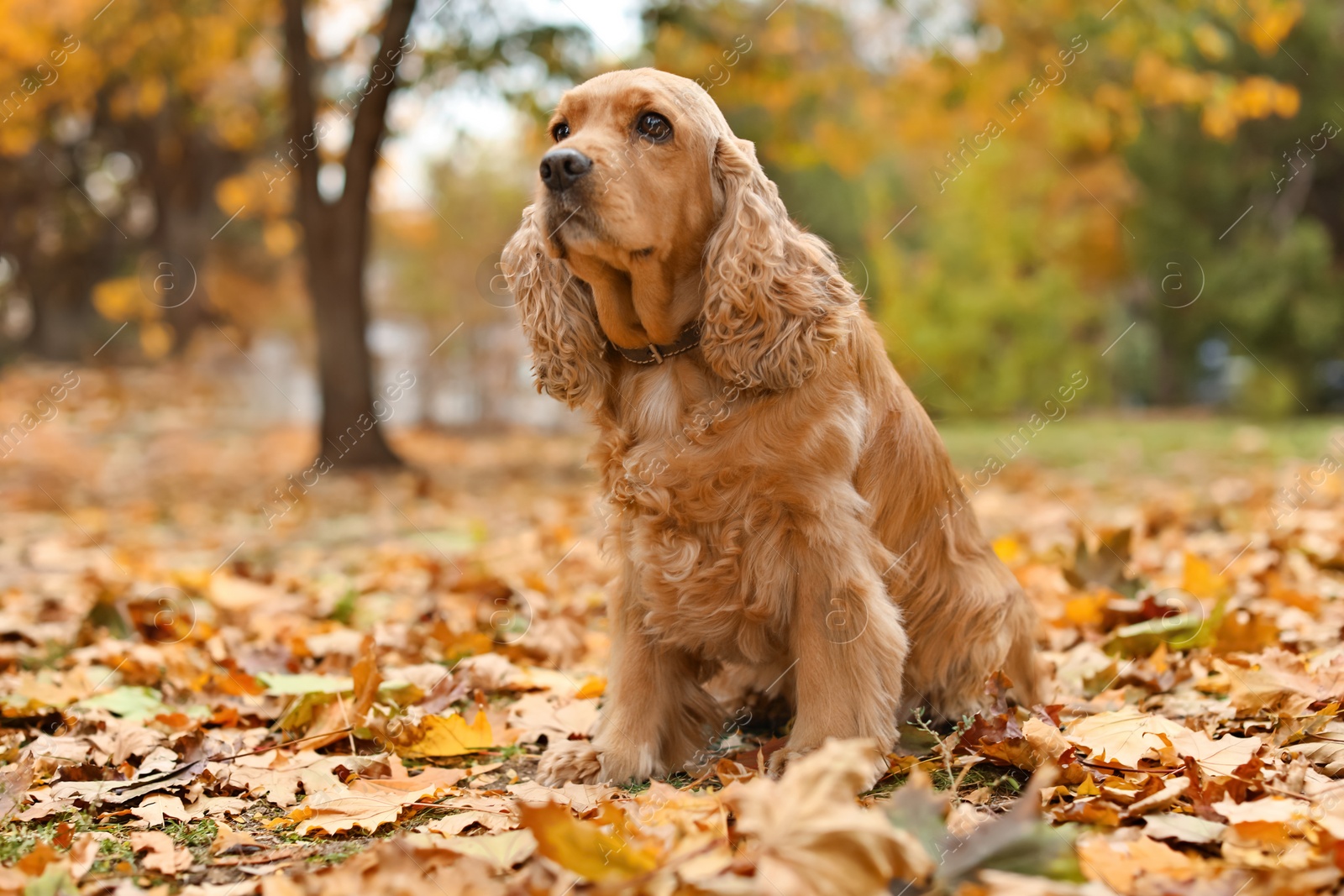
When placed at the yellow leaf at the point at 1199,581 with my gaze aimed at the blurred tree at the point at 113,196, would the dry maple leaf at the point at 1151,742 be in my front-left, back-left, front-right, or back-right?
back-left

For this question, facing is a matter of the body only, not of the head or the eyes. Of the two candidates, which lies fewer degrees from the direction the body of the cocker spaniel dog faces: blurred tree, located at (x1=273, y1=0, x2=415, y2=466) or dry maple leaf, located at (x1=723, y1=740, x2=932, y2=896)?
the dry maple leaf

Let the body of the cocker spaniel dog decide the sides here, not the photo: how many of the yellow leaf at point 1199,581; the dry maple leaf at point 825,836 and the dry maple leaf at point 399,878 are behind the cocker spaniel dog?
1

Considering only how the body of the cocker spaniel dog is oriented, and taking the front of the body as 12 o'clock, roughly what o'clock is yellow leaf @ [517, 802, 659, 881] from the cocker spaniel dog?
The yellow leaf is roughly at 11 o'clock from the cocker spaniel dog.

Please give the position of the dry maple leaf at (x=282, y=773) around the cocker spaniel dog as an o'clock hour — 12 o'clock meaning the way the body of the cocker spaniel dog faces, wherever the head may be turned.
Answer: The dry maple leaf is roughly at 1 o'clock from the cocker spaniel dog.

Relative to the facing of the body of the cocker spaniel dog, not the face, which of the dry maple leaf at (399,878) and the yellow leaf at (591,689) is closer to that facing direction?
the dry maple leaf

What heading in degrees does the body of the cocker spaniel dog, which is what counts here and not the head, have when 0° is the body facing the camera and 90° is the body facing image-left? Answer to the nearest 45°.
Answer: approximately 45°

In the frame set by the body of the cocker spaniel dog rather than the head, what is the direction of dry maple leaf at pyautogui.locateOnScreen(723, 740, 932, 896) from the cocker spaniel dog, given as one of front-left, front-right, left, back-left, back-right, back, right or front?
front-left

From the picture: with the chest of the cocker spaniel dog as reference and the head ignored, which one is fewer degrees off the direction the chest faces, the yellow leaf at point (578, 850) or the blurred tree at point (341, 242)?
the yellow leaf

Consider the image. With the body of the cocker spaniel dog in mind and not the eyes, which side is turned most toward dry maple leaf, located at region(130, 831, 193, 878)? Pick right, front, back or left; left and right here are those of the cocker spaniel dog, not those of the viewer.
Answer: front
